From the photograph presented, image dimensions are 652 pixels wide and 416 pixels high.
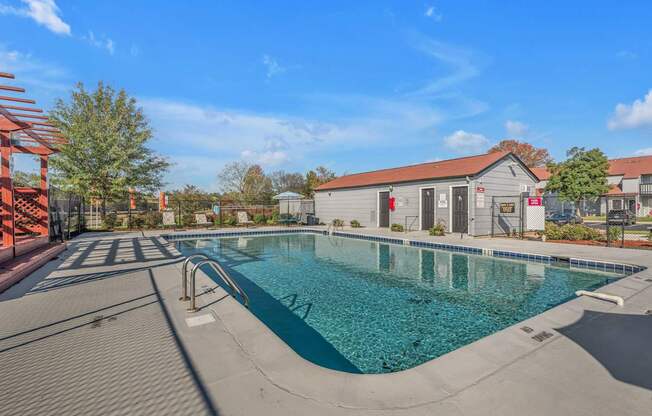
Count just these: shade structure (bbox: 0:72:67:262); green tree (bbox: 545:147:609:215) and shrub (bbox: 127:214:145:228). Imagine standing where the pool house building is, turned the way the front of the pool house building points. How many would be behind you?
1

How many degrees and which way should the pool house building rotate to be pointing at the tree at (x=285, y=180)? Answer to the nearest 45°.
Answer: approximately 90° to its right

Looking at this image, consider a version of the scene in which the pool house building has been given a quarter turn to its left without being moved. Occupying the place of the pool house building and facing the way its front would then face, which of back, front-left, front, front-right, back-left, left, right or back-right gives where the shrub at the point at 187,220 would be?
back-right

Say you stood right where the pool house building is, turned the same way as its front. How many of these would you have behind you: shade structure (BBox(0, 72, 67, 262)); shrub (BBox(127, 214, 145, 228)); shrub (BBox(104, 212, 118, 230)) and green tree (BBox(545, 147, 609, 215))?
1

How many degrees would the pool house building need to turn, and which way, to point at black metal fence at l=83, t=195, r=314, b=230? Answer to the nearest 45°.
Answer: approximately 45° to its right

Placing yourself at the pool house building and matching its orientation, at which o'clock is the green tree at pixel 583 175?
The green tree is roughly at 6 o'clock from the pool house building.

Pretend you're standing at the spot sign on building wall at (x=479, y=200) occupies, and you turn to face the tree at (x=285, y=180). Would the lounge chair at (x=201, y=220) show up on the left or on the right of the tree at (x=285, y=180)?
left

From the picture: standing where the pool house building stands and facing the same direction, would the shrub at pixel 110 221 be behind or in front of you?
in front

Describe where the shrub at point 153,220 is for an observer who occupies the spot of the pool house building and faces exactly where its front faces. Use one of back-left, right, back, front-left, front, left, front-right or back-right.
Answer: front-right

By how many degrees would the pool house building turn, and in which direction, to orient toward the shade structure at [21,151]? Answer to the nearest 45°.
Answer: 0° — it already faces it

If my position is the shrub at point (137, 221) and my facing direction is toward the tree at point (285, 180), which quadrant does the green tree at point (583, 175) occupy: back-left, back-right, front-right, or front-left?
front-right

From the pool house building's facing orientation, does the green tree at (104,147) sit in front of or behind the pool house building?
in front

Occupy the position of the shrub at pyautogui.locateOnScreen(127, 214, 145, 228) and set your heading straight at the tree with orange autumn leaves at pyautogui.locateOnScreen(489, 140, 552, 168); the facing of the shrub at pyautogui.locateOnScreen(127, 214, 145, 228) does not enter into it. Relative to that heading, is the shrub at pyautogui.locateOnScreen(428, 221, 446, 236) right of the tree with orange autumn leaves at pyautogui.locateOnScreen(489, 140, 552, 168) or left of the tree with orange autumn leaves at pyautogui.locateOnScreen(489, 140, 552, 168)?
right

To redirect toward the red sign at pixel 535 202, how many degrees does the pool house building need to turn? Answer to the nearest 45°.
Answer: approximately 135° to its left

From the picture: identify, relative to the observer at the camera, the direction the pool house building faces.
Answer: facing the viewer and to the left of the viewer

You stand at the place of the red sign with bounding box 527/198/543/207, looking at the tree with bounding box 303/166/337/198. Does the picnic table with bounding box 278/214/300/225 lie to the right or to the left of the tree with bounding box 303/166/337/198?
left
